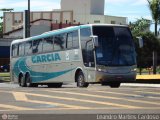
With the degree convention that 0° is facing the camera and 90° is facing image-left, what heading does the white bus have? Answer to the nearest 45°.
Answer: approximately 315°

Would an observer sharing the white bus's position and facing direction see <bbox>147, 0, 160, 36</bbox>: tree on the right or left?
on its left
